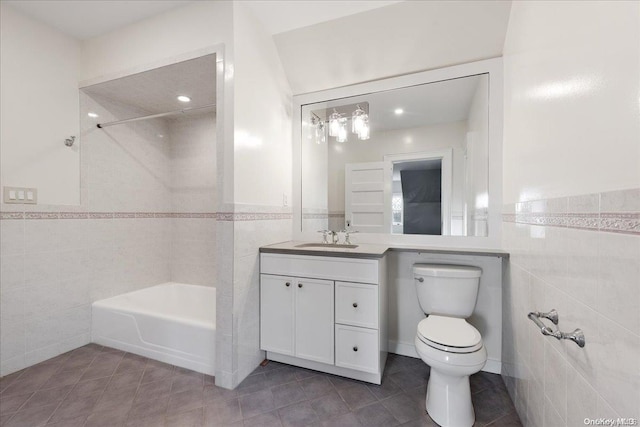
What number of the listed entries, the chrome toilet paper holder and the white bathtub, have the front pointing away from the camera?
0

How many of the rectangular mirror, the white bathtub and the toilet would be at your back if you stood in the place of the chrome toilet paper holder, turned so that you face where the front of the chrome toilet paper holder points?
0

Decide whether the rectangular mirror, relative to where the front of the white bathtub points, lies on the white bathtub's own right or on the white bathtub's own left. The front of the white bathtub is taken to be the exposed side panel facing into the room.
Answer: on the white bathtub's own left

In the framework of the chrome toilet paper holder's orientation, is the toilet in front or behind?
in front

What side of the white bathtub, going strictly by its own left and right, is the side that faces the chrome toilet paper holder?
left

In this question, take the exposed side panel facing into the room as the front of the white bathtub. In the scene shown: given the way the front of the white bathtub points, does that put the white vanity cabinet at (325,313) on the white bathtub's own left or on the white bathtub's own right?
on the white bathtub's own left

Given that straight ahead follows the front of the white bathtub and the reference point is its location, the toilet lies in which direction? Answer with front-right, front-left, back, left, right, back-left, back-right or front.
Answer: left

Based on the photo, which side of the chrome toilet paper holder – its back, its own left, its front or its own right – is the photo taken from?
left

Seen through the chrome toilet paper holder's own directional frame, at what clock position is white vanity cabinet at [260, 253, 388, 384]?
The white vanity cabinet is roughly at 12 o'clock from the chrome toilet paper holder.

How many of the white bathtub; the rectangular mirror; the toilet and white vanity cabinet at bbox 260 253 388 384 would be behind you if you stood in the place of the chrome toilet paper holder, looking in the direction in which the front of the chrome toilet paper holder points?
0

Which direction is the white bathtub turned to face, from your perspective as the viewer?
facing the viewer and to the left of the viewer

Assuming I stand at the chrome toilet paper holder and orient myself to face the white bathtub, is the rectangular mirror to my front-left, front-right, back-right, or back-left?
front-right

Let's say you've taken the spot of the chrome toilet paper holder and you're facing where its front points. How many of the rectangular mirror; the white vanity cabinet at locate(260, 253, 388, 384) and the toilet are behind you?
0

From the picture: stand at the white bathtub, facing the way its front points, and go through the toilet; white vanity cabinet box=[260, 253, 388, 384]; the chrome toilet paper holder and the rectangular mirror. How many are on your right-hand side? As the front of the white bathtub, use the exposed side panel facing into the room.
0
